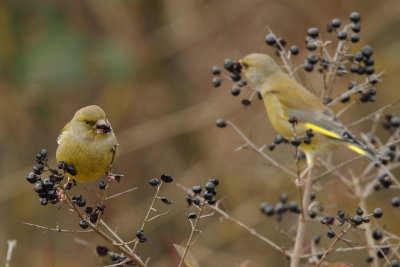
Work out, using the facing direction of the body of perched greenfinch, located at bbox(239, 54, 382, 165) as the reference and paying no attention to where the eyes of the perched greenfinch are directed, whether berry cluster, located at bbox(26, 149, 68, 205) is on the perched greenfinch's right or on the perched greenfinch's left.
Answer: on the perched greenfinch's left

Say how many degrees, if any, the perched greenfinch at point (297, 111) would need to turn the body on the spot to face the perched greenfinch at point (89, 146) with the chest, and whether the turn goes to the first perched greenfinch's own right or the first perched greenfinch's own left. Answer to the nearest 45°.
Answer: approximately 45° to the first perched greenfinch's own left

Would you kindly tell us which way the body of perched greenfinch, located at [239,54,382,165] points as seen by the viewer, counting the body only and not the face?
to the viewer's left

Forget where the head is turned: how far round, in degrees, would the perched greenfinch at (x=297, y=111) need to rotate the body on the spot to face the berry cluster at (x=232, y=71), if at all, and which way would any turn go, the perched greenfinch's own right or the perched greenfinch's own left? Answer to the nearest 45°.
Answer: approximately 45° to the perched greenfinch's own left
